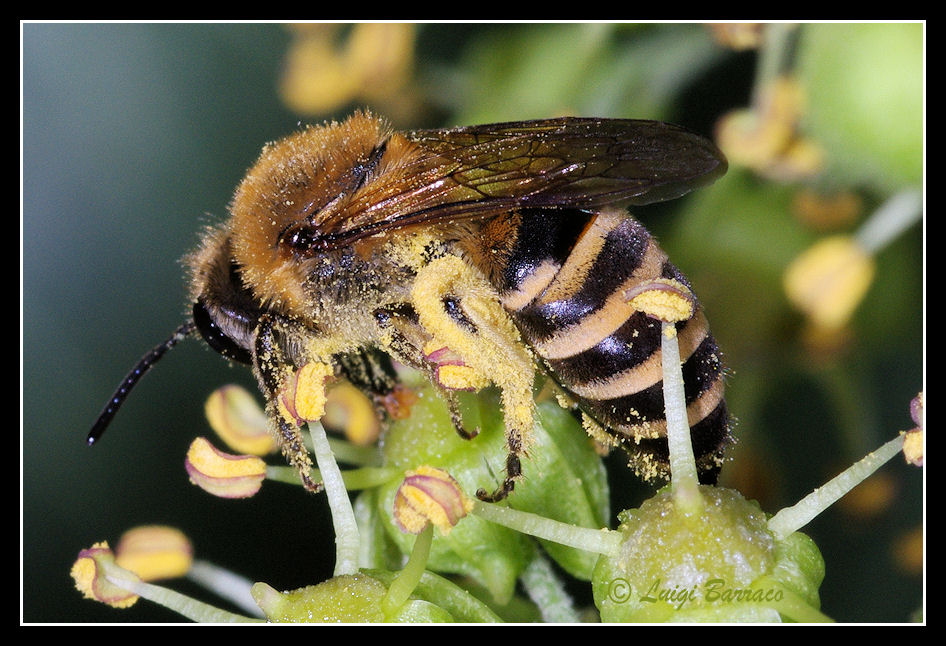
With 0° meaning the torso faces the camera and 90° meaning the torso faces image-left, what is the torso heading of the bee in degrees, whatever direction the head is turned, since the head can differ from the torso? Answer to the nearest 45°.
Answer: approximately 90°
